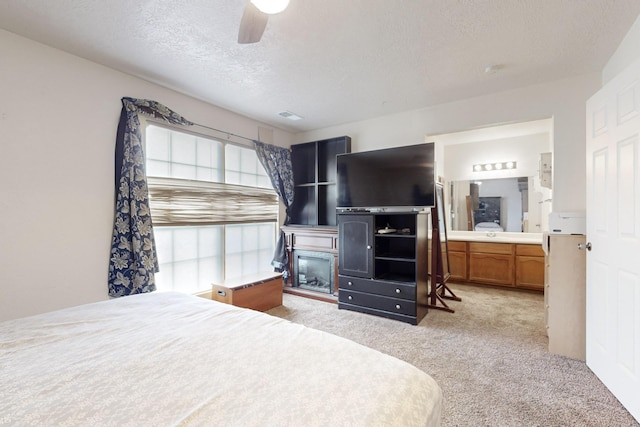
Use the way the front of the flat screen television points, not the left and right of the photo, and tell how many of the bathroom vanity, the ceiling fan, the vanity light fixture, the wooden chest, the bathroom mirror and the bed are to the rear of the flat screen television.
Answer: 3

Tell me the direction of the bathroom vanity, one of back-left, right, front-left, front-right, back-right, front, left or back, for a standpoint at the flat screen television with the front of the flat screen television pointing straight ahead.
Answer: back

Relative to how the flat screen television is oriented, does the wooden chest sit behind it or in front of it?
in front

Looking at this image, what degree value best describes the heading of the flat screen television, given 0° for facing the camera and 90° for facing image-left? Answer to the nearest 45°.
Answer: approximately 45°

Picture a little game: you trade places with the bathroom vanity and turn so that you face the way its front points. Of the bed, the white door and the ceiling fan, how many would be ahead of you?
3

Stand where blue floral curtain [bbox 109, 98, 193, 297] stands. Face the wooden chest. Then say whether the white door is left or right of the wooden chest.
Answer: right

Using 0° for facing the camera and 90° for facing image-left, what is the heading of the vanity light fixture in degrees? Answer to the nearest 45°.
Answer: approximately 0°

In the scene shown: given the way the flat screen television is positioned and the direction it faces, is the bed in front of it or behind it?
in front

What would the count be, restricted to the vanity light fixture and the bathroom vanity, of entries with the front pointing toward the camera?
2

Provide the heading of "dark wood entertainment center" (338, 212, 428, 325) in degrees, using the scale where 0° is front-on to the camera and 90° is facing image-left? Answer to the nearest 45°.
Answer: approximately 45°
